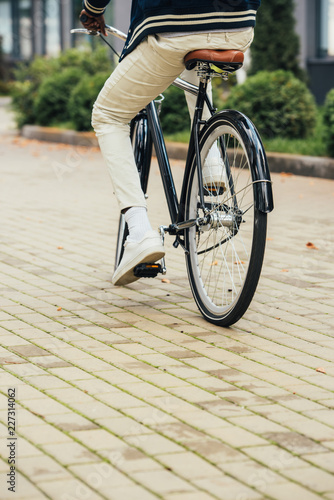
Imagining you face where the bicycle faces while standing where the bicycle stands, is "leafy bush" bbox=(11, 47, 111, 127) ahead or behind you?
ahead

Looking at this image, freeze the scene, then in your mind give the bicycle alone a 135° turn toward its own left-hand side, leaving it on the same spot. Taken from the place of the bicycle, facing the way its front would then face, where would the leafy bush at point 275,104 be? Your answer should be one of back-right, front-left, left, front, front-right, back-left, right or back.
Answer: back

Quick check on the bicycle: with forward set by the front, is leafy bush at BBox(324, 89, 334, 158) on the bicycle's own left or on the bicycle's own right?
on the bicycle's own right

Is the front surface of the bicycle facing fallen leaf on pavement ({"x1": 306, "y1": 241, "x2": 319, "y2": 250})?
no

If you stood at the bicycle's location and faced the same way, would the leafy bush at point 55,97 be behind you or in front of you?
in front

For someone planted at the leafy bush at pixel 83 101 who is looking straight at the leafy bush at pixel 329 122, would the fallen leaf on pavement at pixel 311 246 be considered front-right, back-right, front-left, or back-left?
front-right

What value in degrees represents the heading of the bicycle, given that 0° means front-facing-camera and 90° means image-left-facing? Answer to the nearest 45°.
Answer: approximately 135°

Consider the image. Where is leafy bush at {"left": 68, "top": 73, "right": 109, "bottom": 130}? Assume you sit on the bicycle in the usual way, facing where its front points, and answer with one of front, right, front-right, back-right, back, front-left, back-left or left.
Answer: front-right
